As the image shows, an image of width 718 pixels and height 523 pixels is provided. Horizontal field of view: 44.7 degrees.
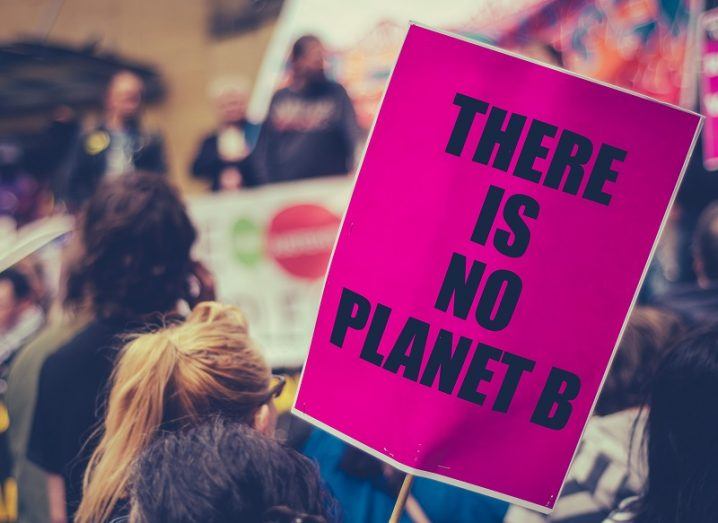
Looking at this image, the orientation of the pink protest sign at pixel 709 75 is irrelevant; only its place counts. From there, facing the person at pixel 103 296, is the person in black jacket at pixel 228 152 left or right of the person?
right

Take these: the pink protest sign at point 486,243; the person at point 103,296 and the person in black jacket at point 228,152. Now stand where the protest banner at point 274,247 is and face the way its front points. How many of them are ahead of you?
2

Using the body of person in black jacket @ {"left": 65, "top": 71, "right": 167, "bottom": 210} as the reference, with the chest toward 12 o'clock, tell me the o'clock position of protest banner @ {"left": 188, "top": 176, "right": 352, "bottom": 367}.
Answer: The protest banner is roughly at 10 o'clock from the person in black jacket.

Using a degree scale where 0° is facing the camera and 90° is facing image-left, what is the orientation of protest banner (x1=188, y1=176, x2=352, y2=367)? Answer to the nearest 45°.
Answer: approximately 0°

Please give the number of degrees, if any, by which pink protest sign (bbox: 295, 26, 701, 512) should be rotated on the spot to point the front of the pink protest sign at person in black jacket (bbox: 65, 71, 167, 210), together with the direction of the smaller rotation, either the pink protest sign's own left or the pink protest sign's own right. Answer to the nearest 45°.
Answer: approximately 135° to the pink protest sign's own right

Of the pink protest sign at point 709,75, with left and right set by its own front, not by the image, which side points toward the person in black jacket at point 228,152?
right

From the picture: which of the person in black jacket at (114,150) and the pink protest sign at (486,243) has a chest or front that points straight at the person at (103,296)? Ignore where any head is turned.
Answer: the person in black jacket

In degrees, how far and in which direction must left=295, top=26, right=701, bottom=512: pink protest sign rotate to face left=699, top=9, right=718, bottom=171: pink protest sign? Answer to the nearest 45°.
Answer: approximately 180°

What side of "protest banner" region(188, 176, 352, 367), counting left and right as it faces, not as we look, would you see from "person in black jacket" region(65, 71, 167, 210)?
right

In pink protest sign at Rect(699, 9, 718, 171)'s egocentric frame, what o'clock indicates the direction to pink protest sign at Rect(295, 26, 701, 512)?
pink protest sign at Rect(295, 26, 701, 512) is roughly at 12 o'clock from pink protest sign at Rect(699, 9, 718, 171).
